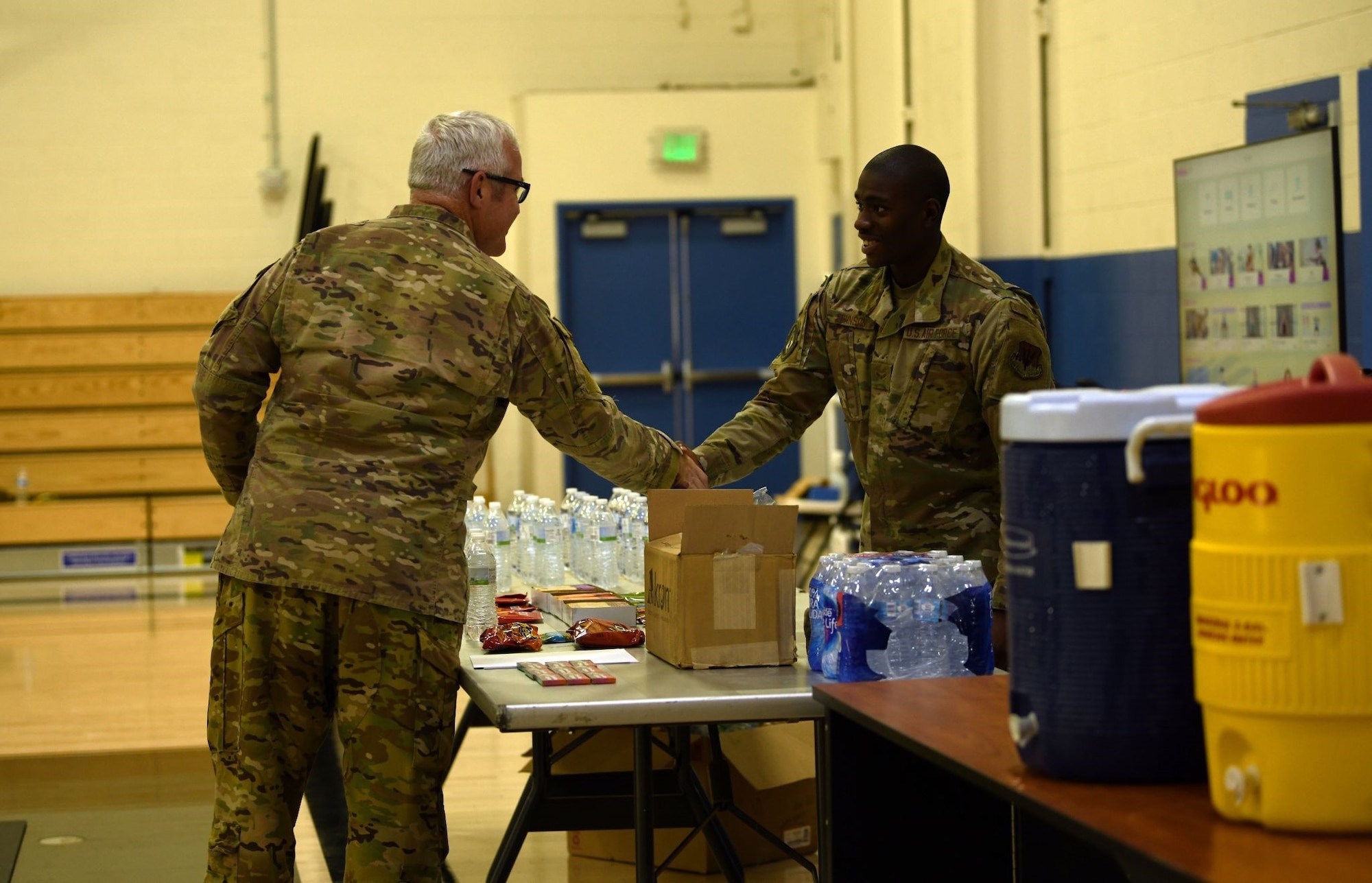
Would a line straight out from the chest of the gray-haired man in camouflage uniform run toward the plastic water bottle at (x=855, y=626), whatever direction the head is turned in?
no

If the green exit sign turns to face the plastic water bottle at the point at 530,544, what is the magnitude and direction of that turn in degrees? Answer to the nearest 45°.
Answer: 0° — it already faces it

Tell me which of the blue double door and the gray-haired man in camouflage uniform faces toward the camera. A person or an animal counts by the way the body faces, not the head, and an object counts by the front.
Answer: the blue double door

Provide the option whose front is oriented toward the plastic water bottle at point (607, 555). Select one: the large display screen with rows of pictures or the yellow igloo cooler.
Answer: the large display screen with rows of pictures

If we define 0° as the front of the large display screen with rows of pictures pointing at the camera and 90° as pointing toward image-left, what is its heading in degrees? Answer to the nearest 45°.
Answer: approximately 45°

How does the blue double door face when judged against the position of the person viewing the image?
facing the viewer

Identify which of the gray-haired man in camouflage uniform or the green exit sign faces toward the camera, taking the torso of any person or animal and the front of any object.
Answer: the green exit sign

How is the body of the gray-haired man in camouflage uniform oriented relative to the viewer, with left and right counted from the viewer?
facing away from the viewer and to the right of the viewer

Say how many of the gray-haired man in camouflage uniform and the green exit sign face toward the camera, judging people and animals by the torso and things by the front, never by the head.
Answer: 1

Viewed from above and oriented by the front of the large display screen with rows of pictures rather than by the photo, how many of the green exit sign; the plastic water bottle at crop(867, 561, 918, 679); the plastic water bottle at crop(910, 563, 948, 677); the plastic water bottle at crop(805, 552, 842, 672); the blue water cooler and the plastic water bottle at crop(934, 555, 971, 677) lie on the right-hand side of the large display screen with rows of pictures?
1

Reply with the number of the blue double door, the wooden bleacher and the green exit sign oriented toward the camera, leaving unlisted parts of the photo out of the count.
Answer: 3

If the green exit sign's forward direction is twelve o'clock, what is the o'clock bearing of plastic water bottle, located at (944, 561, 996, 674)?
The plastic water bottle is roughly at 12 o'clock from the green exit sign.

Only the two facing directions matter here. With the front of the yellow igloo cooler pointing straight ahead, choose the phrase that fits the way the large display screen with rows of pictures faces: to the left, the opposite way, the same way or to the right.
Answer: the same way

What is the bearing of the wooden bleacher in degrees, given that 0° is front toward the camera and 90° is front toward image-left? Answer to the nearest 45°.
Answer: approximately 0°

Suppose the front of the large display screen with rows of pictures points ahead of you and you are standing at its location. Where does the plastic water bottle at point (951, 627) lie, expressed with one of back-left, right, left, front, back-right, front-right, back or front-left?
front-left

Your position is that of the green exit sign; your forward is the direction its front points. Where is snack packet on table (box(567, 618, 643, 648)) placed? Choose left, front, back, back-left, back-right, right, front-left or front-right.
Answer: front

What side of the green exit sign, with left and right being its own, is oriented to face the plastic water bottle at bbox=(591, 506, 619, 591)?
front

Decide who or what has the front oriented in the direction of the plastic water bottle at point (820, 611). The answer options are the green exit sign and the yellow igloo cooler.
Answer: the green exit sign
